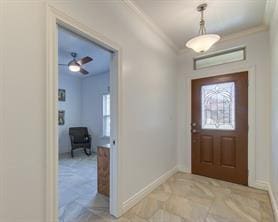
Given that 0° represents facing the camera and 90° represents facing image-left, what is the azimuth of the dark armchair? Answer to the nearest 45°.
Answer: approximately 315°

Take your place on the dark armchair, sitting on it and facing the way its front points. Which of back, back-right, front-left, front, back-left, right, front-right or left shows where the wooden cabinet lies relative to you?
front-right
